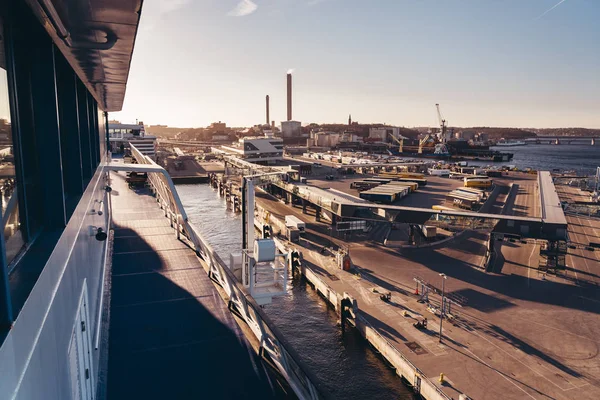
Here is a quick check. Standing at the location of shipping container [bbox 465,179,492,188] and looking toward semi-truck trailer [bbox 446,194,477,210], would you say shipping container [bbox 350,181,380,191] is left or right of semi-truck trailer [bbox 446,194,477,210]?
right

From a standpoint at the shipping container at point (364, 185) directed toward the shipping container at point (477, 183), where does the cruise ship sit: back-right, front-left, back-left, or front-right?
back-right
